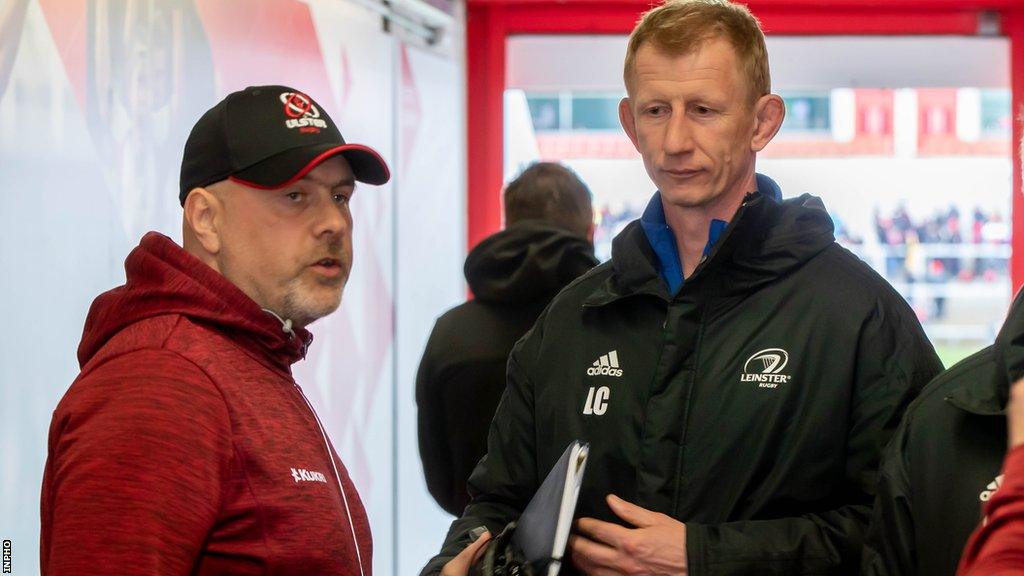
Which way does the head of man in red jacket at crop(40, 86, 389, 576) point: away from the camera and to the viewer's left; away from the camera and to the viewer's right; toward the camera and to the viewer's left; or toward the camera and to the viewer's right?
toward the camera and to the viewer's right

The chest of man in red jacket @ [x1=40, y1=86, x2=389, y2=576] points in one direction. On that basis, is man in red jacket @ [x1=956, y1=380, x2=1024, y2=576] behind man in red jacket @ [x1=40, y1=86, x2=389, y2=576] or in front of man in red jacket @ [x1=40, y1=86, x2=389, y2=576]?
in front

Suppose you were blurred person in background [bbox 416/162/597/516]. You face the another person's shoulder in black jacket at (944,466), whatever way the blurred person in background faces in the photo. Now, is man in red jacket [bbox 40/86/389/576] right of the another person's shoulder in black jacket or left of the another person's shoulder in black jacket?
right

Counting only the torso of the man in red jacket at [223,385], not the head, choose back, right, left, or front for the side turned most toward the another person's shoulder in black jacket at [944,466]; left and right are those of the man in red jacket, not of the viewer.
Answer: front

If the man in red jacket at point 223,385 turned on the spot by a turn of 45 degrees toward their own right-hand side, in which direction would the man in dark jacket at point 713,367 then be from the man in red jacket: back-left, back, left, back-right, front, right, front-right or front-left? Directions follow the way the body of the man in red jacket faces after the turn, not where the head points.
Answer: left

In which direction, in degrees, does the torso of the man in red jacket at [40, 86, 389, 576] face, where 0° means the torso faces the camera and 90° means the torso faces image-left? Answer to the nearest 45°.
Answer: approximately 315°

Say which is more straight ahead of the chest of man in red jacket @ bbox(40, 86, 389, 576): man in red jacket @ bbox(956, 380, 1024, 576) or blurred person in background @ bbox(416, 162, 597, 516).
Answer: the man in red jacket

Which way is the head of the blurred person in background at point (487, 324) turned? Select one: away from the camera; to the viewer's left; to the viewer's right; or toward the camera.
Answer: away from the camera
